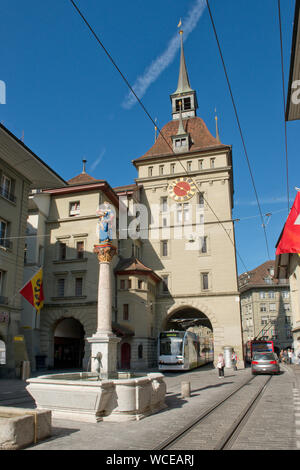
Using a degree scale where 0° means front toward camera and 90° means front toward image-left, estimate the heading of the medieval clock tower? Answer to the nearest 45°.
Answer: approximately 0°

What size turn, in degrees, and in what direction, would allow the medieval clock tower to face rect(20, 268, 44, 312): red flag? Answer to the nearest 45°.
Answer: approximately 45° to its right

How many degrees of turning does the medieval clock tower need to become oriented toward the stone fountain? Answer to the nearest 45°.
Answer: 0° — it already faces it

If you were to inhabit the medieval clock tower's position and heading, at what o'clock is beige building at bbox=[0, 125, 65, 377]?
The beige building is roughly at 1 o'clock from the medieval clock tower.

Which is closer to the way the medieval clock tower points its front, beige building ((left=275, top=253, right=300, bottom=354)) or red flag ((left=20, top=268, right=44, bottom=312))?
the red flag

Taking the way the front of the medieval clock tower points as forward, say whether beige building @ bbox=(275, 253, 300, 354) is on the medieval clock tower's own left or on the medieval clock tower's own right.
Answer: on the medieval clock tower's own left
